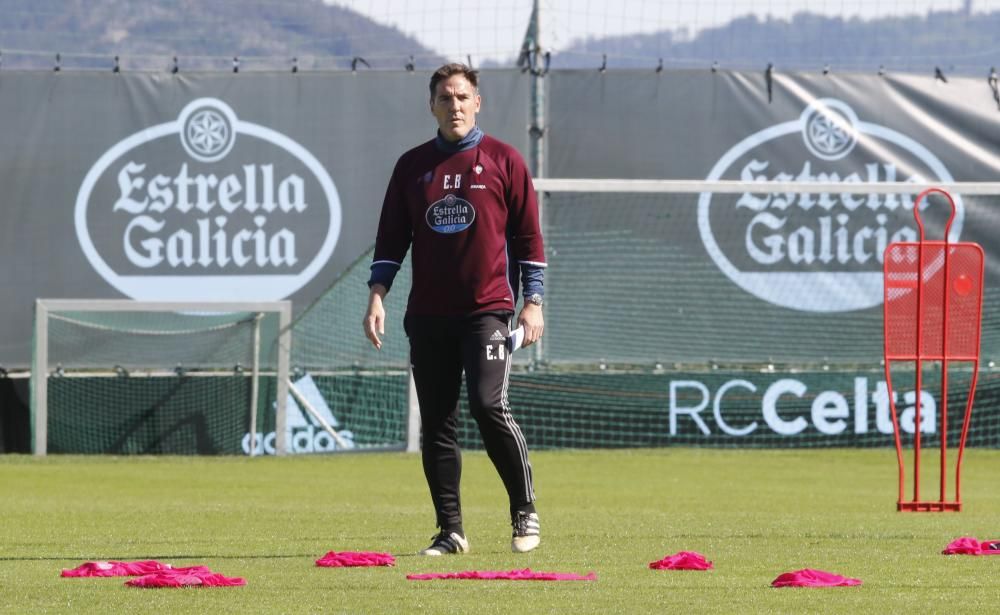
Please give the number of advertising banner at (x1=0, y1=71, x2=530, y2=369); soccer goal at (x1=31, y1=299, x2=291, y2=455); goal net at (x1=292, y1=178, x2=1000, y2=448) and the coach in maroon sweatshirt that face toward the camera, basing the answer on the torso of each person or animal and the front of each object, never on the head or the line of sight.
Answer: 4

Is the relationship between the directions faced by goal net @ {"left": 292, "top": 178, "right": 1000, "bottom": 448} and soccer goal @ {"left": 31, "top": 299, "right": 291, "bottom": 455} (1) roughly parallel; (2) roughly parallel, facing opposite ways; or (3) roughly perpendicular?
roughly parallel

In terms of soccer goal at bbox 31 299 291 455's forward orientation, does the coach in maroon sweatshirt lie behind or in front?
in front

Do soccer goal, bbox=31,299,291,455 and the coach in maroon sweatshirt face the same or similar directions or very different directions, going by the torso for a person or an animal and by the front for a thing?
same or similar directions

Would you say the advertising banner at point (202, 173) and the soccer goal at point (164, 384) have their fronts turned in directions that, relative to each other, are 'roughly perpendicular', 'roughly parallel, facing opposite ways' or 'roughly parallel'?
roughly parallel

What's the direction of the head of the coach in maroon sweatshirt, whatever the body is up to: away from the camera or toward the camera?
toward the camera

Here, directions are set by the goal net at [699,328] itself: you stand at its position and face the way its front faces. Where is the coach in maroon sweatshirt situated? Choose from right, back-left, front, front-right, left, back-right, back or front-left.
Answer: front

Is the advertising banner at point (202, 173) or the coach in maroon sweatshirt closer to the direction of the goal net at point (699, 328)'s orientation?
the coach in maroon sweatshirt

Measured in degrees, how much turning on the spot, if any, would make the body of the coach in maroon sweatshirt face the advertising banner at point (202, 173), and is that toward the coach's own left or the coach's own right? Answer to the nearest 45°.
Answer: approximately 180°

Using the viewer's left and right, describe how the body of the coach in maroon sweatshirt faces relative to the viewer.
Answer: facing the viewer

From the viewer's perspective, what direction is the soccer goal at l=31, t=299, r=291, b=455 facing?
toward the camera

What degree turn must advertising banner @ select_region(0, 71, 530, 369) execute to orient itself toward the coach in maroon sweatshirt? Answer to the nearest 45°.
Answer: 0° — it already faces them

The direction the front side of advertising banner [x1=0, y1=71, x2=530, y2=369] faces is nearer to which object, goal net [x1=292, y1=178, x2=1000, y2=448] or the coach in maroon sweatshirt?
the coach in maroon sweatshirt

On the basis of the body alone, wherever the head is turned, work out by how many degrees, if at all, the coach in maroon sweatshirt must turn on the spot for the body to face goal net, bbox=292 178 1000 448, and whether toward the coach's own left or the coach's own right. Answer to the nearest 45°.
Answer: approximately 180°
